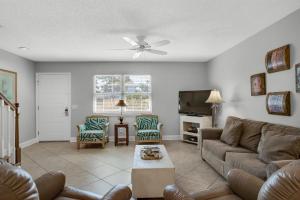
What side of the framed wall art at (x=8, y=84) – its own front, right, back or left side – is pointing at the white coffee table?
front

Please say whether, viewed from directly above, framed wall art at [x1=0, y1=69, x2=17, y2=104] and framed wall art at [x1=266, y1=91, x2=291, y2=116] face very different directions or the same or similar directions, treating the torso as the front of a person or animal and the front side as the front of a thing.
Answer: very different directions

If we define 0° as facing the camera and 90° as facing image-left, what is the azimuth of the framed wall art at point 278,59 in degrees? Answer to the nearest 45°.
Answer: approximately 45°

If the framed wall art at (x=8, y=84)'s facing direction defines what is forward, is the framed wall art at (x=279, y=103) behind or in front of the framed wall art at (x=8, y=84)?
in front

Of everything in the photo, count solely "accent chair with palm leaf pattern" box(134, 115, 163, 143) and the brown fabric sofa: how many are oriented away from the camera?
0

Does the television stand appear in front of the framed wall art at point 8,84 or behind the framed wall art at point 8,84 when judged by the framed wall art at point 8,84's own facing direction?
in front

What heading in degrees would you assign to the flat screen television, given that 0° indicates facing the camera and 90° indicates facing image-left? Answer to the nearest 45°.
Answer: approximately 45°

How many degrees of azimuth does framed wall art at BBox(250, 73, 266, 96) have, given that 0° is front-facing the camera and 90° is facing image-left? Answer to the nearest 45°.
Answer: approximately 45°

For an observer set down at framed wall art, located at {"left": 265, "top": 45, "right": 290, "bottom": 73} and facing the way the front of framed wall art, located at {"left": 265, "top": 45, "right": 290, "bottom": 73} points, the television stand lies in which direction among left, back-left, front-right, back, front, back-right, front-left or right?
right

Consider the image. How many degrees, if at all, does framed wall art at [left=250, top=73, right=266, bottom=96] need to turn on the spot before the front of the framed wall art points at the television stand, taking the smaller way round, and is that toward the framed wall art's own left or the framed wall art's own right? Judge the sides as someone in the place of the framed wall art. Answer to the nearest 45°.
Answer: approximately 90° to the framed wall art's own right

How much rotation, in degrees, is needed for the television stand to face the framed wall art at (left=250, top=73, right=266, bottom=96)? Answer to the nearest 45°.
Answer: approximately 90° to its left

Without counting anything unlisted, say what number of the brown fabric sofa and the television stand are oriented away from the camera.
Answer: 0

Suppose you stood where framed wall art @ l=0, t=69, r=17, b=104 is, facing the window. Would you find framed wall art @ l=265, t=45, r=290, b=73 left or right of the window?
right
